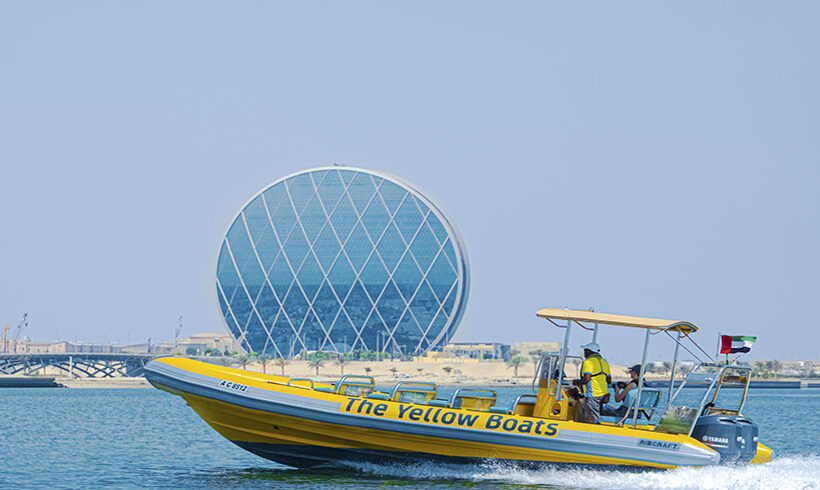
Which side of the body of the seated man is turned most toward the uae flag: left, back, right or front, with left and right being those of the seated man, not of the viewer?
back

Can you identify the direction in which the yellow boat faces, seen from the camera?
facing to the left of the viewer

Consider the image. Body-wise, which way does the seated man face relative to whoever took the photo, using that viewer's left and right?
facing to the left of the viewer
